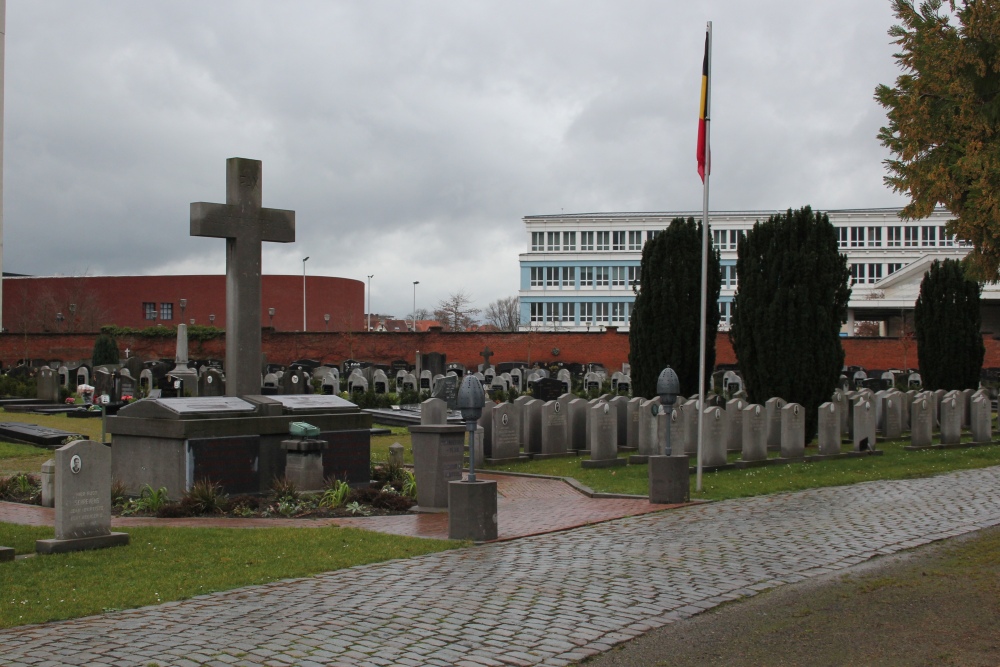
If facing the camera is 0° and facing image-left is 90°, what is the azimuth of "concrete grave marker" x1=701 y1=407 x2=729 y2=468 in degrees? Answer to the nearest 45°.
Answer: approximately 0°

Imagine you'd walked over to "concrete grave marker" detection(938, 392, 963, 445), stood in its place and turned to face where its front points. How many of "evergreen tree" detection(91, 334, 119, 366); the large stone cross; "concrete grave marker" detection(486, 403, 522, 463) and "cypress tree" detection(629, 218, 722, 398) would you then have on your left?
0

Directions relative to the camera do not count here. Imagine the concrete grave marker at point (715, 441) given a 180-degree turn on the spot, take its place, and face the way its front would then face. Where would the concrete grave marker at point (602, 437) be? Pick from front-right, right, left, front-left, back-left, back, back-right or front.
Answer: left

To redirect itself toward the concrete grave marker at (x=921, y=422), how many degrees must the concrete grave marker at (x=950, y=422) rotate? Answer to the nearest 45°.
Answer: approximately 45° to its right

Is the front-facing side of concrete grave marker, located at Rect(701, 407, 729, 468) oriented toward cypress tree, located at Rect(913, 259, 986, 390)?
no

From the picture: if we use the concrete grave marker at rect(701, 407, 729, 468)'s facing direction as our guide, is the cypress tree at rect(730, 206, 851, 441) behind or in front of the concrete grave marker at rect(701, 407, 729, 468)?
behind

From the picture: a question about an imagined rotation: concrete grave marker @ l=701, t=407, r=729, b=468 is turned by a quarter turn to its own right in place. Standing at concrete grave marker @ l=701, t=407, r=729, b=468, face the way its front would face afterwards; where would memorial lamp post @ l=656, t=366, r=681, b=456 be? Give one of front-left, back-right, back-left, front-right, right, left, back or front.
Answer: left

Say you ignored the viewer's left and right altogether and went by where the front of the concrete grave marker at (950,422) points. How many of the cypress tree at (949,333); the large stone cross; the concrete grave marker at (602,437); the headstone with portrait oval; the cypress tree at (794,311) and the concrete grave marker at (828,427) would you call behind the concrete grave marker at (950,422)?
1

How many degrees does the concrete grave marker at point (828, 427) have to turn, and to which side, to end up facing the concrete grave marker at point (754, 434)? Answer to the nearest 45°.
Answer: approximately 45° to its right

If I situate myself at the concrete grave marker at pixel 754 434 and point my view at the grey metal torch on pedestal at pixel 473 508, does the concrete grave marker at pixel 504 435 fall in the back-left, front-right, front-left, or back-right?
front-right

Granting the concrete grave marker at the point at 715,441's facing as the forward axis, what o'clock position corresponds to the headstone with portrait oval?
The headstone with portrait oval is roughly at 1 o'clock from the concrete grave marker.

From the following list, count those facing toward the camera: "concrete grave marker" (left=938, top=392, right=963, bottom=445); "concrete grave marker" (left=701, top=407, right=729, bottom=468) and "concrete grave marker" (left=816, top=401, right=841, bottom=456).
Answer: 3

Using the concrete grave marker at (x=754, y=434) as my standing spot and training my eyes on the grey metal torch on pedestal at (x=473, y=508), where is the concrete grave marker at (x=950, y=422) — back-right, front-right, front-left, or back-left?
back-left

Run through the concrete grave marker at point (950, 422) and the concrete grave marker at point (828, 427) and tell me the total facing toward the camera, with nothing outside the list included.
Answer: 2

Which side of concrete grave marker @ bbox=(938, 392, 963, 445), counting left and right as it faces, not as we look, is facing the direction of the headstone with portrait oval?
front

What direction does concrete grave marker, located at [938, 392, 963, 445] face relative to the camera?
toward the camera

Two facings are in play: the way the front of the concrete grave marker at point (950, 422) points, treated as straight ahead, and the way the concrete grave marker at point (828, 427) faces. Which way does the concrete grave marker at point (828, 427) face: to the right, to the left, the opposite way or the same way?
the same way

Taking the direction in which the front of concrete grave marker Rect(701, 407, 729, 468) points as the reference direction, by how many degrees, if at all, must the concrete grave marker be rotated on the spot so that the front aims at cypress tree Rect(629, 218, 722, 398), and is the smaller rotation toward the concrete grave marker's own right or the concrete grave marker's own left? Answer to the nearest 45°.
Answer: approximately 180°

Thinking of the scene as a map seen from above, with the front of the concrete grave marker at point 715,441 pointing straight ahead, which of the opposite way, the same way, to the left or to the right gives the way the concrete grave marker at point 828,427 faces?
the same way

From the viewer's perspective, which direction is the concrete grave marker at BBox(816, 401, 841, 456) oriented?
toward the camera

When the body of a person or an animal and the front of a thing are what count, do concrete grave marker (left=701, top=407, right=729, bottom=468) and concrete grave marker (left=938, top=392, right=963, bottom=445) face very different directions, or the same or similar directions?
same or similar directions
